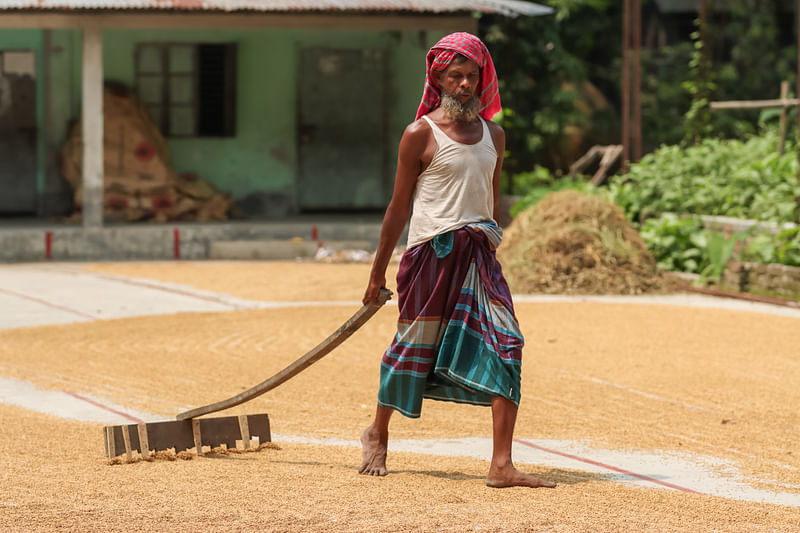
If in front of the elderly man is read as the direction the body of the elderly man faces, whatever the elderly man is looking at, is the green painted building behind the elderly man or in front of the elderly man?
behind

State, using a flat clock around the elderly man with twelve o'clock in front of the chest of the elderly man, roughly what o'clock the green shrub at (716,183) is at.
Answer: The green shrub is roughly at 8 o'clock from the elderly man.

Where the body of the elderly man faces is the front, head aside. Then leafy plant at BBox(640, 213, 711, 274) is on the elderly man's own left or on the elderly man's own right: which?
on the elderly man's own left

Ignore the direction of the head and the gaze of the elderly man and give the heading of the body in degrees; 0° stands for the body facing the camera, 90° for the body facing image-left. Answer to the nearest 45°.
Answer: approximately 315°

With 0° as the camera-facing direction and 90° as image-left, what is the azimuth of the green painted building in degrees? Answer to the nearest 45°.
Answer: approximately 0°

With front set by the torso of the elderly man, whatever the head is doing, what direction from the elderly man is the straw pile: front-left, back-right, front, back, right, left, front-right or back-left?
back-left

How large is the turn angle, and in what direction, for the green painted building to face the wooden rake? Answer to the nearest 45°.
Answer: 0° — it already faces it

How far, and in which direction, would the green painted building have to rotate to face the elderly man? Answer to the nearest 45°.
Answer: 0° — it already faces them

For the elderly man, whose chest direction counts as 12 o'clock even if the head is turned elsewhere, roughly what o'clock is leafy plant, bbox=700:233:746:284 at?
The leafy plant is roughly at 8 o'clock from the elderly man.
